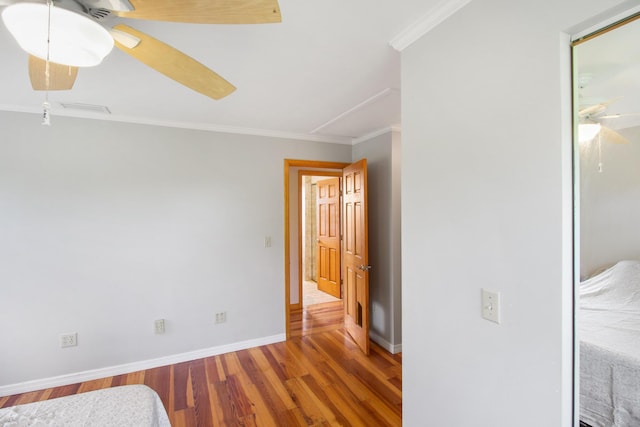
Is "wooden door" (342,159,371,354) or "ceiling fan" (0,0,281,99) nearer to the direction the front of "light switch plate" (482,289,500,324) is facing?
the ceiling fan

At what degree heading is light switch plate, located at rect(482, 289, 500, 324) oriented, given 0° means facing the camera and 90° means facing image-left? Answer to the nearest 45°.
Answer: approximately 45°

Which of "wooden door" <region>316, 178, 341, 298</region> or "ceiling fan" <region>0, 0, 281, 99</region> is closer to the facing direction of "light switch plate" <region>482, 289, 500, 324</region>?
the ceiling fan

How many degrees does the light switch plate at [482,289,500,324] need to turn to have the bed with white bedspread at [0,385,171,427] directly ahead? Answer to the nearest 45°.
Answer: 0° — it already faces it

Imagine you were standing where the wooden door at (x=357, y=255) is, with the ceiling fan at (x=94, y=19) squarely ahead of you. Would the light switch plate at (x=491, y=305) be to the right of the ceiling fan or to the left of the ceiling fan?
left

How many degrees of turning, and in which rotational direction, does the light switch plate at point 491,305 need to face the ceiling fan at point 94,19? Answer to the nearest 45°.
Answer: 0° — it already faces it

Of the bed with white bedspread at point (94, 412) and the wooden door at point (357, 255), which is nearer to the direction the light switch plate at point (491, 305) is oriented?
the bed with white bedspread
